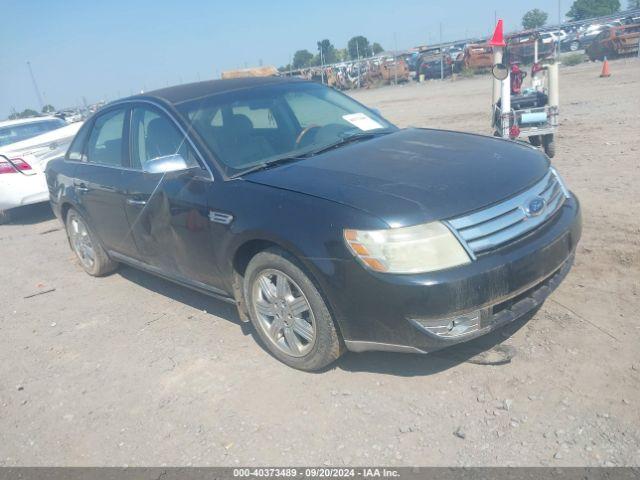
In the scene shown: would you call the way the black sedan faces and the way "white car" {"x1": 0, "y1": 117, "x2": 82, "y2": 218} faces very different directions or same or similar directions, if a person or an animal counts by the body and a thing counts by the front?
very different directions

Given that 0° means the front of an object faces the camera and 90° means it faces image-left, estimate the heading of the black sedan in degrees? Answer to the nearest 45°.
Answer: approximately 315°

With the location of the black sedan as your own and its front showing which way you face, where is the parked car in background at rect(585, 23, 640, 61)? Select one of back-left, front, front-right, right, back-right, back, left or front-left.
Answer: left

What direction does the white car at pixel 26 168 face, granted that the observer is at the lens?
facing away from the viewer and to the left of the viewer

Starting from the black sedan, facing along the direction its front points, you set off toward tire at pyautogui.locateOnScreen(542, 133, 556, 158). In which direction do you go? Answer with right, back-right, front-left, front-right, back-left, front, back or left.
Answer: left

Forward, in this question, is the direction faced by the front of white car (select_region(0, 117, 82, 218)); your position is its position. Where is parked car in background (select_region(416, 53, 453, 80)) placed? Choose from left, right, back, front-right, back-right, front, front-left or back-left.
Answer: right
